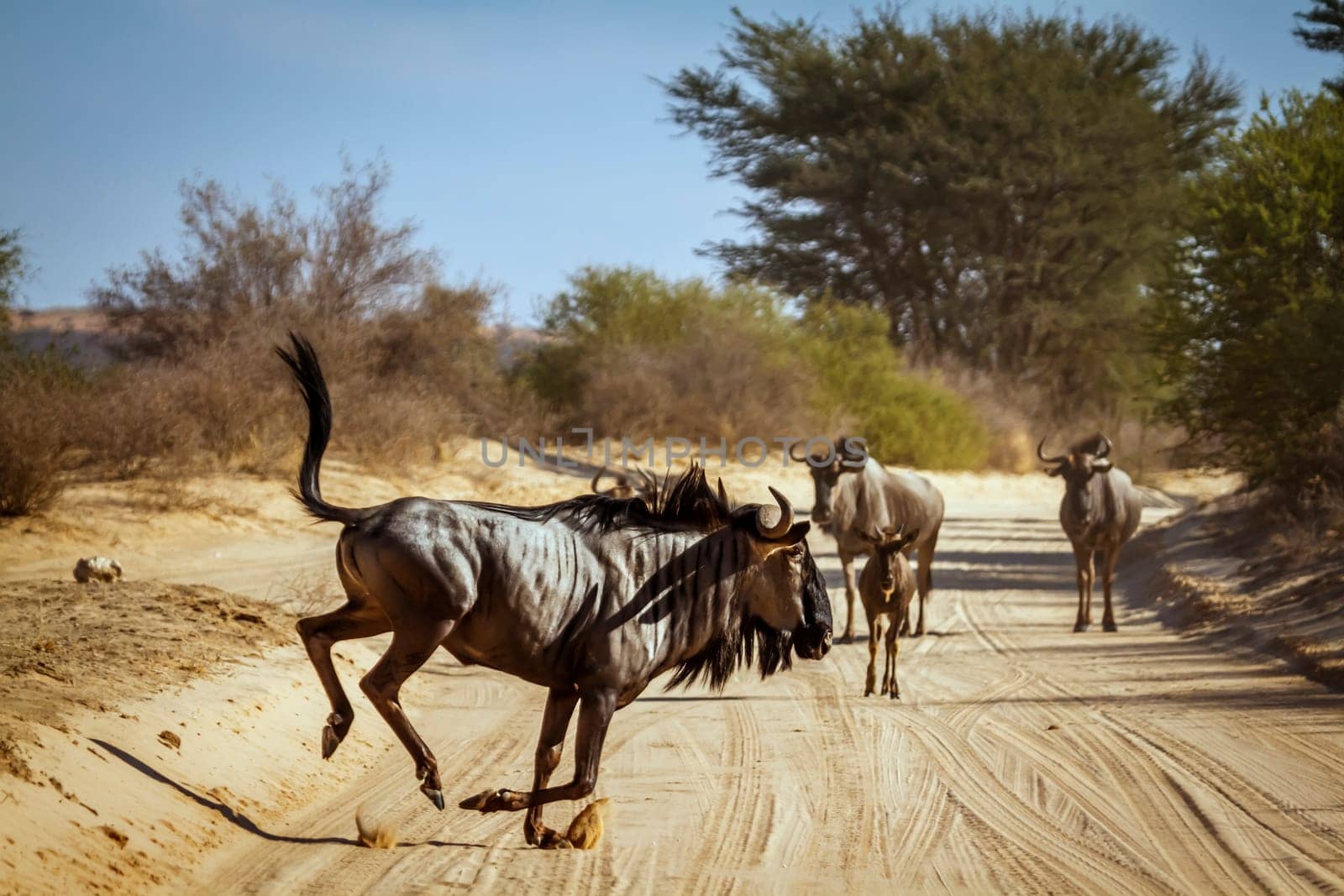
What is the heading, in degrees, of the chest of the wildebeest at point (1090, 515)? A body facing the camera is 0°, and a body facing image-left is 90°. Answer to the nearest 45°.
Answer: approximately 0°

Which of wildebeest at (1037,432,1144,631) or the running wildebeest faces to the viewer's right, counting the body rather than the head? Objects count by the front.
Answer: the running wildebeest

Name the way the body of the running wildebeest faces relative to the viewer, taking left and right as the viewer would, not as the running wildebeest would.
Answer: facing to the right of the viewer

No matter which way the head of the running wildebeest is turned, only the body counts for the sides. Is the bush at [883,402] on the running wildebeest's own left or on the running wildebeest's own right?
on the running wildebeest's own left

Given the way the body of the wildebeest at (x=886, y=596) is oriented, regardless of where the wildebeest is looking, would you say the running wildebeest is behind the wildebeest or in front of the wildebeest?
in front

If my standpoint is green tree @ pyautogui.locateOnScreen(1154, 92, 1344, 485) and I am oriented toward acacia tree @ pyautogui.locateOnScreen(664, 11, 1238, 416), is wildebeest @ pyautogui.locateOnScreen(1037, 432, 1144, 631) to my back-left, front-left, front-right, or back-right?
back-left

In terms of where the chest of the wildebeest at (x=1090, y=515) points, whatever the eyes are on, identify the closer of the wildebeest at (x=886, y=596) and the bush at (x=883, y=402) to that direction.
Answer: the wildebeest

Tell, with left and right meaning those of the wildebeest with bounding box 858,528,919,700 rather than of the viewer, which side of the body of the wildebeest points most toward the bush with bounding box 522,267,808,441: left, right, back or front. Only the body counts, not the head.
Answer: back

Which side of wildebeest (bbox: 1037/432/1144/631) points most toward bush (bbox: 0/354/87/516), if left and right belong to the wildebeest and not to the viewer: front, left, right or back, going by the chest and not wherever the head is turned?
right

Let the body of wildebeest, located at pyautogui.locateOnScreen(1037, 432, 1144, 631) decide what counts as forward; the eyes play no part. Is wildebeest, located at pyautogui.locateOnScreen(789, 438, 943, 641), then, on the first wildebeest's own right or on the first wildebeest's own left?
on the first wildebeest's own right

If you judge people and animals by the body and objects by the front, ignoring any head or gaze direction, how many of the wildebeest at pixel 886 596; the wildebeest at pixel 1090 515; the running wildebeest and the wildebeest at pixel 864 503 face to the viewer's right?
1

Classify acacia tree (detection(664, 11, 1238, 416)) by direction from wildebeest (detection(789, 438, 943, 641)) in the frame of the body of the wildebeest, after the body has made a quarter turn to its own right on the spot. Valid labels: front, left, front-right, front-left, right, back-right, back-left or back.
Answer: front-right

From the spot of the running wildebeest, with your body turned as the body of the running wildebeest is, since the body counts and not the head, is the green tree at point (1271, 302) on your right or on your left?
on your left

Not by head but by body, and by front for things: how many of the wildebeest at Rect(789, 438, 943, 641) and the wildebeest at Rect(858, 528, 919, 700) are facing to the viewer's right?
0
